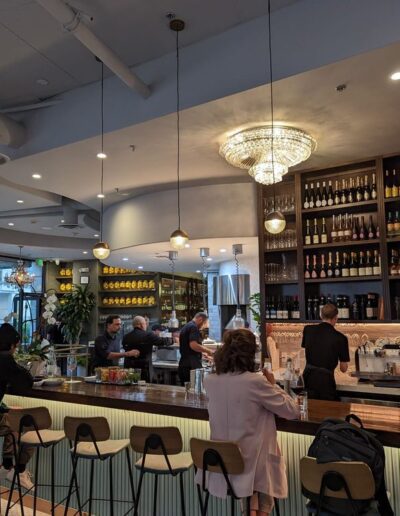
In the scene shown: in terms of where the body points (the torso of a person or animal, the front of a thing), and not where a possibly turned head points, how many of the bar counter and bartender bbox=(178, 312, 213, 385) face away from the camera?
0

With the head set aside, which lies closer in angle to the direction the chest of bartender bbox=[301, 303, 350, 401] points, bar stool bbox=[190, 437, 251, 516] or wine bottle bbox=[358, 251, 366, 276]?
the wine bottle

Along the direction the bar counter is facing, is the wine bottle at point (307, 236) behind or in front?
behind

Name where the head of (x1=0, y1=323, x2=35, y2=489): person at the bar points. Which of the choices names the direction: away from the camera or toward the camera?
away from the camera

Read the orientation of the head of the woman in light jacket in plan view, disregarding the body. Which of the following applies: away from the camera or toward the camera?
away from the camera

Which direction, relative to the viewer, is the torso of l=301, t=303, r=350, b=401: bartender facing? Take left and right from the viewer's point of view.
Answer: facing away from the viewer

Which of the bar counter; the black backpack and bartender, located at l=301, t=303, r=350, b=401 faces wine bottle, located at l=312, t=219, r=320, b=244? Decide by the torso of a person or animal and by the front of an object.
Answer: the bartender
